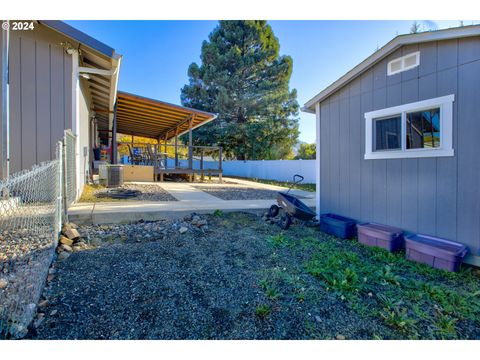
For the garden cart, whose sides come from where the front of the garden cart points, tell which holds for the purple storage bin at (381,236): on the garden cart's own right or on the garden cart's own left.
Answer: on the garden cart's own left

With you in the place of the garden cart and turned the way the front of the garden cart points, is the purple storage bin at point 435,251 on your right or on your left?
on your left

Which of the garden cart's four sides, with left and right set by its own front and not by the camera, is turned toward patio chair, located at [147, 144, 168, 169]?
right

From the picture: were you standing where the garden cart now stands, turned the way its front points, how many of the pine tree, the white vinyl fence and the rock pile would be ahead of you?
1

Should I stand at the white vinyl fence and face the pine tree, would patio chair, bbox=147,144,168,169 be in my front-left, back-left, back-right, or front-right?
back-left

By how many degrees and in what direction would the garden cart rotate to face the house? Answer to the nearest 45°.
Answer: approximately 45° to its right

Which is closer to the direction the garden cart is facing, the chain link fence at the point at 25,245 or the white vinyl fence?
the chain link fence

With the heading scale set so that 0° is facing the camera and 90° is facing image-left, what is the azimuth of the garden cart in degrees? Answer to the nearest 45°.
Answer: approximately 45°

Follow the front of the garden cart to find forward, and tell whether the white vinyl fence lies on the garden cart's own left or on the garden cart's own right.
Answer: on the garden cart's own right

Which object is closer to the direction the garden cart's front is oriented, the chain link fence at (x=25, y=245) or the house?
the chain link fence

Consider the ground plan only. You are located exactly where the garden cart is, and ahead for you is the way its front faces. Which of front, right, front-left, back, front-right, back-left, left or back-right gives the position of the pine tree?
back-right
